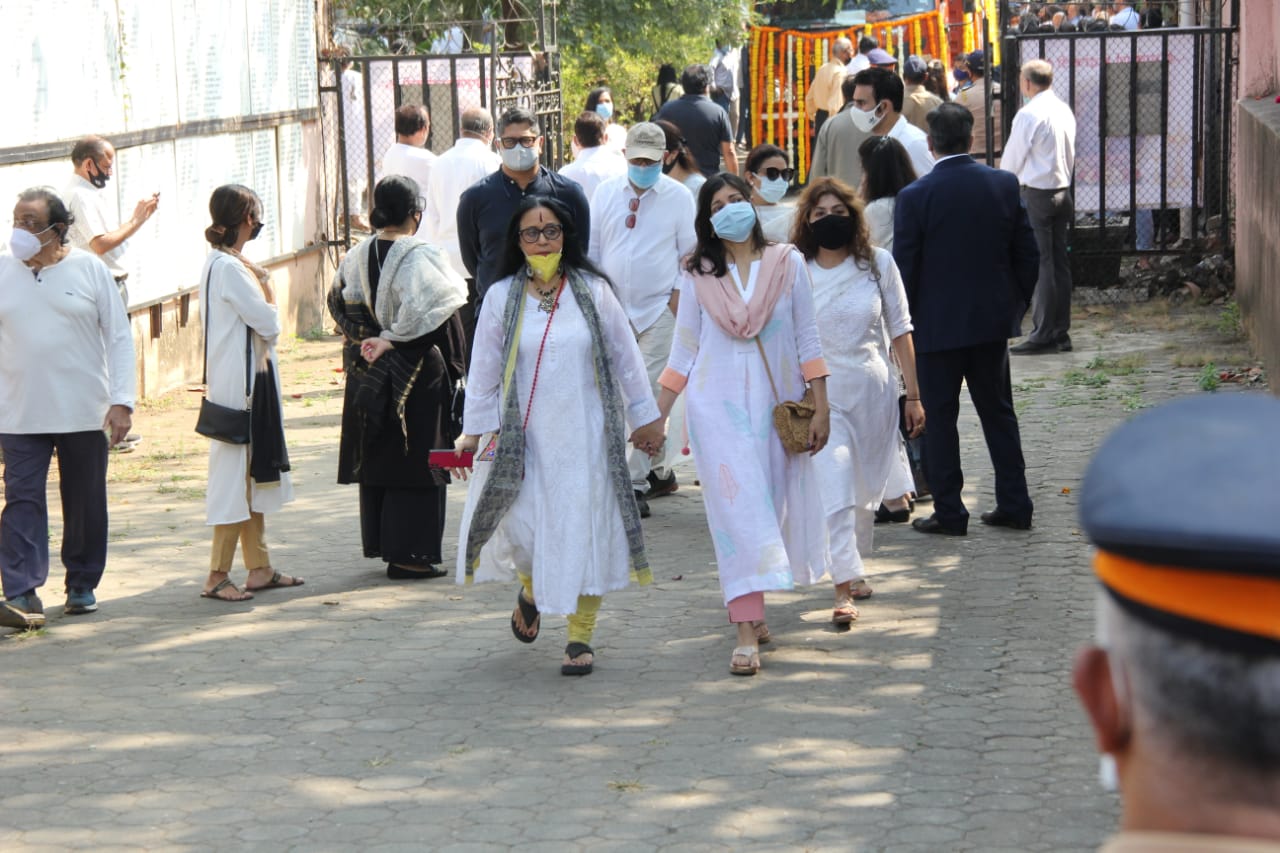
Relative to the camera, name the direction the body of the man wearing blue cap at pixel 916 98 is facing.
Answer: away from the camera

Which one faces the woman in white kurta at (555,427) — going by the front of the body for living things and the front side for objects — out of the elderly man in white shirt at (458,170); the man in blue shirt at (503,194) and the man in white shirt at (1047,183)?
the man in blue shirt

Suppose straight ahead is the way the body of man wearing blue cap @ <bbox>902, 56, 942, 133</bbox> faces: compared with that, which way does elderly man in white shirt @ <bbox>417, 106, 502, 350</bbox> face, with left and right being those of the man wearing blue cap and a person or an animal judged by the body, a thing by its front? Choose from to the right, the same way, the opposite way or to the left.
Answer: the same way

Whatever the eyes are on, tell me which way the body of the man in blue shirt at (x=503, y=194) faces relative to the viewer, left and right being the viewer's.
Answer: facing the viewer

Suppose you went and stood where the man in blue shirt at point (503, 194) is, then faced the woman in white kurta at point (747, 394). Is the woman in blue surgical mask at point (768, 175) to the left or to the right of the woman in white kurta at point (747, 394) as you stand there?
left

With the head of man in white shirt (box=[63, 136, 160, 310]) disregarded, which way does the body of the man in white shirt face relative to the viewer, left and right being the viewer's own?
facing to the right of the viewer

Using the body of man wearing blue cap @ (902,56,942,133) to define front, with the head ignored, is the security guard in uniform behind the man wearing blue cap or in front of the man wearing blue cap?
behind

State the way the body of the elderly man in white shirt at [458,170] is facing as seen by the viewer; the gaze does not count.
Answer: away from the camera

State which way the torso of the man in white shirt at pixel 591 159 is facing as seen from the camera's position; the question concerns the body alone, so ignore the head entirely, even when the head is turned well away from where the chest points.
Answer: away from the camera

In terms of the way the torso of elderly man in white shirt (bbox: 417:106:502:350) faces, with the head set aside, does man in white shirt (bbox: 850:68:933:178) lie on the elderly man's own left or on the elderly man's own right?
on the elderly man's own right

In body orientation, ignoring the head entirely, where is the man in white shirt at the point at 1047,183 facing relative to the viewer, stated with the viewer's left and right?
facing away from the viewer and to the left of the viewer

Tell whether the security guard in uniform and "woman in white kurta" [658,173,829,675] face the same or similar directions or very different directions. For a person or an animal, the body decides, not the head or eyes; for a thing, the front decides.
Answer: very different directions

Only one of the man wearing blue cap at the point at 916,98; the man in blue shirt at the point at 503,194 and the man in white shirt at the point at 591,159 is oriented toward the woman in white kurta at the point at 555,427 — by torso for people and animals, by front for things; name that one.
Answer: the man in blue shirt

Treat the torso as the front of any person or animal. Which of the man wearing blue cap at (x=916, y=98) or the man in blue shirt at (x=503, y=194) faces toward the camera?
the man in blue shirt

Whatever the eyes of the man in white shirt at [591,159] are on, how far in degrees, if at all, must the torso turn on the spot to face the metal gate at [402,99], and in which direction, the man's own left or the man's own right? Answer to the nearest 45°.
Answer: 0° — they already face it

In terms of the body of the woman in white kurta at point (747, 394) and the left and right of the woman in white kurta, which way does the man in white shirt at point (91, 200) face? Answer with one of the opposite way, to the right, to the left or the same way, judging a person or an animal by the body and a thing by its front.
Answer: to the left
